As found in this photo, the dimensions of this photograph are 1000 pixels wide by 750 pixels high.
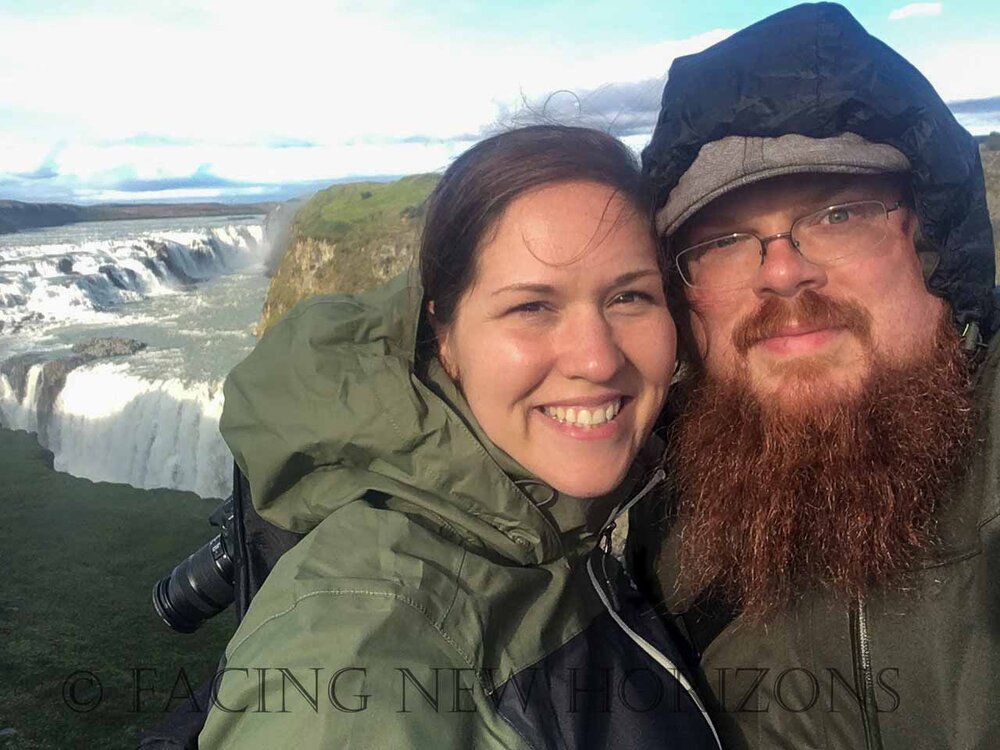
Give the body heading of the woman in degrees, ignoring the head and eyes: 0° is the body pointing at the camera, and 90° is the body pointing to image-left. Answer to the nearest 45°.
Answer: approximately 315°

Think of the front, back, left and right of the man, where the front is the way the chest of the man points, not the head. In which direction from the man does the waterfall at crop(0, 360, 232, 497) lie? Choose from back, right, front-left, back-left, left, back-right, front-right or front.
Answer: back-right

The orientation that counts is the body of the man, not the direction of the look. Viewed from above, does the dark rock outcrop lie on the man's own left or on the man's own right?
on the man's own right

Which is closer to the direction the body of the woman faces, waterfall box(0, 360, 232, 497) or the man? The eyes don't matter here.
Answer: the man

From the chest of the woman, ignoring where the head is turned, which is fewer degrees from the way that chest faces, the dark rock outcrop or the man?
the man

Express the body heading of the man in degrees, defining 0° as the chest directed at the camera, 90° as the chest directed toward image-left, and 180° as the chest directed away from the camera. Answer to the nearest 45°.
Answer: approximately 0°

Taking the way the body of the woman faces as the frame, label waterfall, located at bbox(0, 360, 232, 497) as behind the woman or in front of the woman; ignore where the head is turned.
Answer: behind
